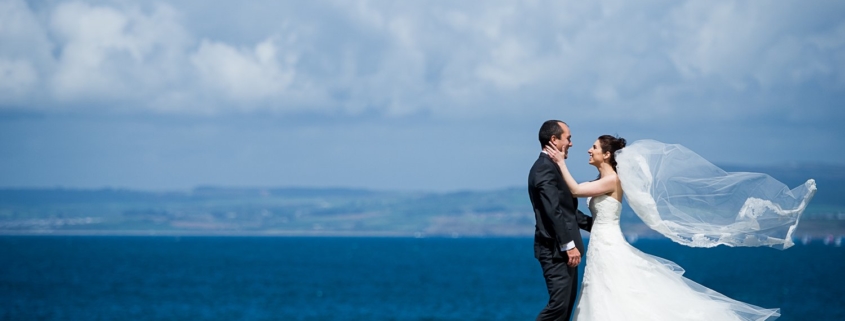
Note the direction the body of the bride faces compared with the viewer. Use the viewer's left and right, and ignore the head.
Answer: facing to the left of the viewer

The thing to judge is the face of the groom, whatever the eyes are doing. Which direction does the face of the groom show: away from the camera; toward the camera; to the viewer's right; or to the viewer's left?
to the viewer's right

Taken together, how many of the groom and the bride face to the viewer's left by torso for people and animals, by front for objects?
1

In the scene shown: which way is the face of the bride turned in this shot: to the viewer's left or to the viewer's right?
to the viewer's left

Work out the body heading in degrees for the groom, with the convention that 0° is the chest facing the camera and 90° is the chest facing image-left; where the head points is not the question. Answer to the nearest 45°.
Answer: approximately 270°

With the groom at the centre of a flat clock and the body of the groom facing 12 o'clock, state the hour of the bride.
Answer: The bride is roughly at 11 o'clock from the groom.

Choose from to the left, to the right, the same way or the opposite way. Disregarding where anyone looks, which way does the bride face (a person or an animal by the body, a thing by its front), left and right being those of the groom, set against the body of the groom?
the opposite way
